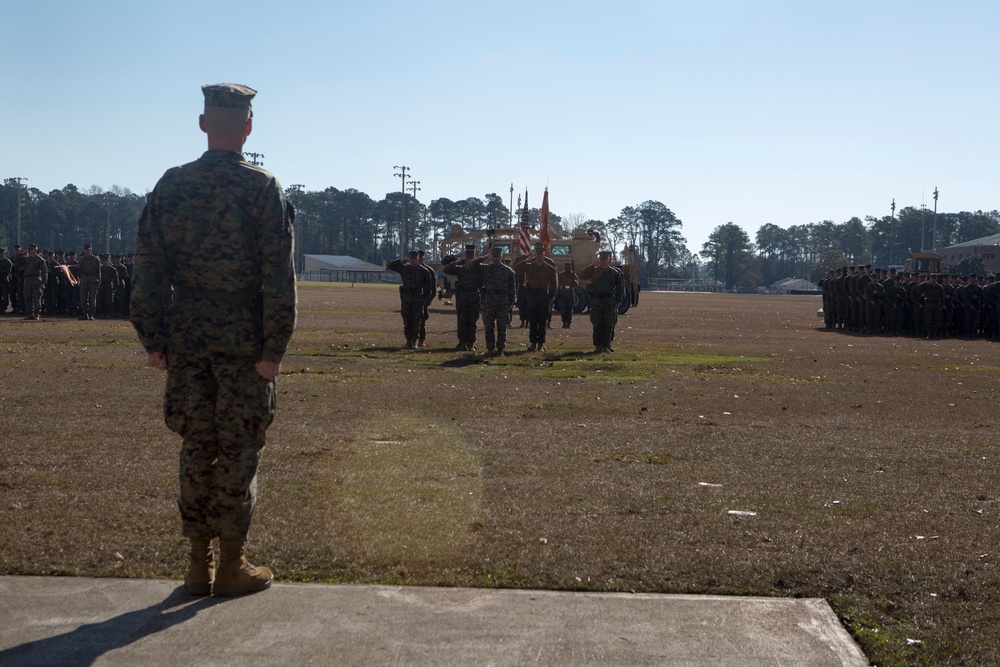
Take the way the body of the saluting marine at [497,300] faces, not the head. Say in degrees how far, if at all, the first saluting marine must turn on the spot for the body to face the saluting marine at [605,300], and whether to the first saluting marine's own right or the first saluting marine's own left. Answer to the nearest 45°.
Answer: approximately 135° to the first saluting marine's own left

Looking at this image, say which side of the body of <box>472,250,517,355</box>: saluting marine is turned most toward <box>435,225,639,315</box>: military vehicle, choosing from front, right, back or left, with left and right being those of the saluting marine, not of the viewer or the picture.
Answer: back

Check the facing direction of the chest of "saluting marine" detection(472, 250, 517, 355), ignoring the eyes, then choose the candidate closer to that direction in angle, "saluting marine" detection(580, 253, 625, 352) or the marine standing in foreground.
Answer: the marine standing in foreground

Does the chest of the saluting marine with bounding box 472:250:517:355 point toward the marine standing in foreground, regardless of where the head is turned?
yes

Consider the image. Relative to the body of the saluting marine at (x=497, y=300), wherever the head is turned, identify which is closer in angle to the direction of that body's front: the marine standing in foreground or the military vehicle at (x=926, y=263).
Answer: the marine standing in foreground

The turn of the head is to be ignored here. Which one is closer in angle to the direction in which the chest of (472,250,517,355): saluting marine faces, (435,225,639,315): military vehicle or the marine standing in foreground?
the marine standing in foreground

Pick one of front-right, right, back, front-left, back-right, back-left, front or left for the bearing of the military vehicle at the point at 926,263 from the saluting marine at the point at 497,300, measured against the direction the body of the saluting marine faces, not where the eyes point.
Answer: back-left

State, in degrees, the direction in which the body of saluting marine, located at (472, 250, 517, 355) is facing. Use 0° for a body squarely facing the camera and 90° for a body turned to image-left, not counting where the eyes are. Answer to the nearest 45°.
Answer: approximately 0°
